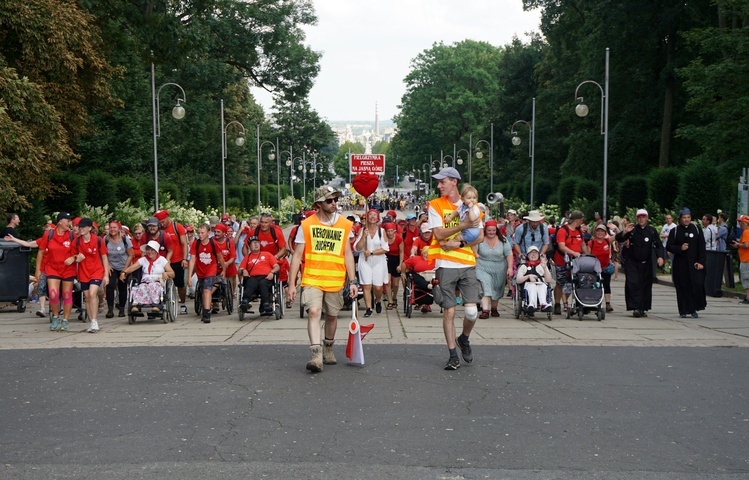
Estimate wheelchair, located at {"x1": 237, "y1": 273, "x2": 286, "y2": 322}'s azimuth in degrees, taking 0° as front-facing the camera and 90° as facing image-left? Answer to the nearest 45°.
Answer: approximately 0°

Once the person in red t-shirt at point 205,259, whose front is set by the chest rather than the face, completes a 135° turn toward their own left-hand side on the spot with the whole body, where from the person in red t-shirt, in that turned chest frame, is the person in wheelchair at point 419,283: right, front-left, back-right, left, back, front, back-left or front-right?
front-right

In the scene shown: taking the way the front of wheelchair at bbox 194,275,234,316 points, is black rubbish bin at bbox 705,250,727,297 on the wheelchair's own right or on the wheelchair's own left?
on the wheelchair's own left

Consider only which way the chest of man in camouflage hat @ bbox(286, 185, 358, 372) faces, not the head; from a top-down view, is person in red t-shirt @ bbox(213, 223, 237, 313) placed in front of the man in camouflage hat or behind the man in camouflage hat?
behind

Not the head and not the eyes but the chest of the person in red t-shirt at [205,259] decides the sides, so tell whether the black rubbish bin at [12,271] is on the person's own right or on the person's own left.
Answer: on the person's own right

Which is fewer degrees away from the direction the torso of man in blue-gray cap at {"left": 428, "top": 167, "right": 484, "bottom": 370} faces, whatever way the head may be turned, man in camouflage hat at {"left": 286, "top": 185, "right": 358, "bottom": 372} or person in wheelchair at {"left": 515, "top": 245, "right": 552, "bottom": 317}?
the man in camouflage hat

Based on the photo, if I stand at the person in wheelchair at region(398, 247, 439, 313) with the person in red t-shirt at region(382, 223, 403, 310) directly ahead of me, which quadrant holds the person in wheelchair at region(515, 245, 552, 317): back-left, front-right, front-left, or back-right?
back-right

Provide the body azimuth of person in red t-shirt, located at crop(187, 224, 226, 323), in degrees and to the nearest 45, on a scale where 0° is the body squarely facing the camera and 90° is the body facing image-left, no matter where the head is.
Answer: approximately 0°

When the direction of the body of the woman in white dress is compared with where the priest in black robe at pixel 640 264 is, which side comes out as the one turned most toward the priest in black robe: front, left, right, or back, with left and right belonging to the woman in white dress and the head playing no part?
left

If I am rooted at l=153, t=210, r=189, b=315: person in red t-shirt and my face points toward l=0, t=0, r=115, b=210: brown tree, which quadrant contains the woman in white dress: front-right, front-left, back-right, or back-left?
back-right

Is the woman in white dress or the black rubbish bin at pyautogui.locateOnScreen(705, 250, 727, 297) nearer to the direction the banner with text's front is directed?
the woman in white dress
